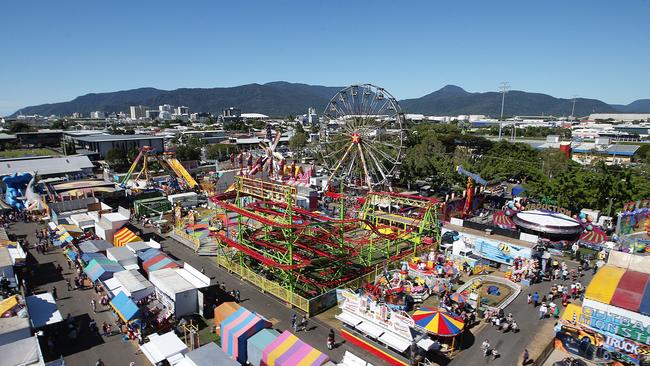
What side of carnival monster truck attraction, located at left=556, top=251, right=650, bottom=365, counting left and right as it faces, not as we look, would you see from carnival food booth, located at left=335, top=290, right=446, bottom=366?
front

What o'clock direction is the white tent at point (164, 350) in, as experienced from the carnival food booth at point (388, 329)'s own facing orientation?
The white tent is roughly at 1 o'clock from the carnival food booth.

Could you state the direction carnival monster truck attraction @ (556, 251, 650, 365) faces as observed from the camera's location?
facing the viewer and to the left of the viewer

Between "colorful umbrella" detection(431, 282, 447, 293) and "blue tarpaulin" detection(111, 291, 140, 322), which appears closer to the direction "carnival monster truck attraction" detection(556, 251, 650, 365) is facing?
the blue tarpaulin

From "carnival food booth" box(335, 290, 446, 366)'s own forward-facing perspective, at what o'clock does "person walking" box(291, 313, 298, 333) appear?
The person walking is roughly at 2 o'clock from the carnival food booth.

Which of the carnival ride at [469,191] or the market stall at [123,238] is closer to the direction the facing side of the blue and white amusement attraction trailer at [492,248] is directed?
the market stall

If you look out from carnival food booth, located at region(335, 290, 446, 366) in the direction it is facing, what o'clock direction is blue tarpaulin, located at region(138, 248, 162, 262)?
The blue tarpaulin is roughly at 2 o'clock from the carnival food booth.

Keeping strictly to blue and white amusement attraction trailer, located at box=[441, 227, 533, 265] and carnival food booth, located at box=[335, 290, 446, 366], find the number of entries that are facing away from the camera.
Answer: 0

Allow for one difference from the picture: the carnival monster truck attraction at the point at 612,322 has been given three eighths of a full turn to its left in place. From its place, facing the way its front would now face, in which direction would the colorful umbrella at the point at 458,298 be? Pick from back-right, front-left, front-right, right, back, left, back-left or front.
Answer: back

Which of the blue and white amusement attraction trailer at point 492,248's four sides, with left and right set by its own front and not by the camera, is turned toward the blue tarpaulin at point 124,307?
front

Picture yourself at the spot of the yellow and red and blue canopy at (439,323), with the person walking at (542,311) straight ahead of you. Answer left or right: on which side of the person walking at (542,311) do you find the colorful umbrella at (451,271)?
left
